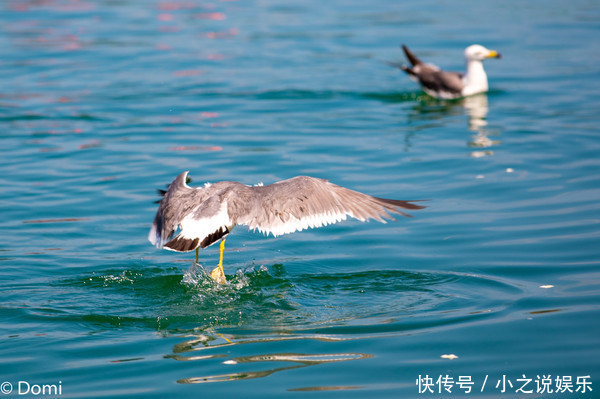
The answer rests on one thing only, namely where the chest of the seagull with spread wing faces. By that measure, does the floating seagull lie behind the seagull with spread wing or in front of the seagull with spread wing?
in front

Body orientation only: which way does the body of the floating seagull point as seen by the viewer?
to the viewer's right

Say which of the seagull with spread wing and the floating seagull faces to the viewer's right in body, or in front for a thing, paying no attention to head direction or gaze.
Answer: the floating seagull

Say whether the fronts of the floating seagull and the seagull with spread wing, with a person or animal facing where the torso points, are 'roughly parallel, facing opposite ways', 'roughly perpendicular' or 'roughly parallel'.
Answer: roughly perpendicular

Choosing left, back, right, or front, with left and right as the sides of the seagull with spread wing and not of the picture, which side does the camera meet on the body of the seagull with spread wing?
back

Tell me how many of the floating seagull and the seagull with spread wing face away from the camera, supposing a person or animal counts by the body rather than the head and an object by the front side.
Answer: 1

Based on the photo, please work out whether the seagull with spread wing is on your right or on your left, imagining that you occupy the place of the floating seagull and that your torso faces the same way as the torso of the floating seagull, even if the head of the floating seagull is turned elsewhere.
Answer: on your right
